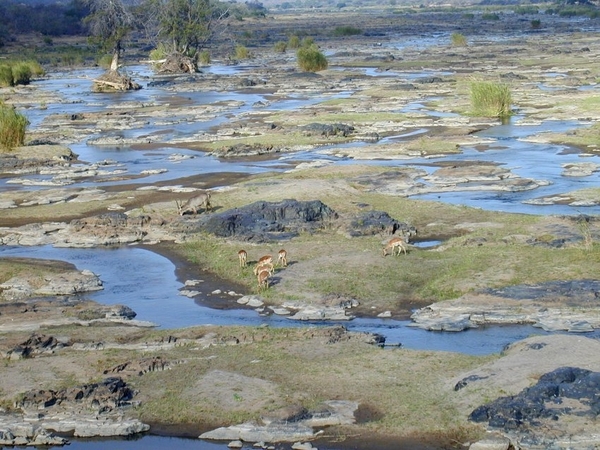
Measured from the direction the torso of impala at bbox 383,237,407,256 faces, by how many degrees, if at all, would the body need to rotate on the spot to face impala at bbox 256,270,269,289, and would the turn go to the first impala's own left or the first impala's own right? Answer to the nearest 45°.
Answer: approximately 45° to the first impala's own left

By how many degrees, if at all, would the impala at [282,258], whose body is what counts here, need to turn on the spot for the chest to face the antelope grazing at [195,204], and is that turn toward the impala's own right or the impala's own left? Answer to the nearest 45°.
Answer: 0° — it already faces it

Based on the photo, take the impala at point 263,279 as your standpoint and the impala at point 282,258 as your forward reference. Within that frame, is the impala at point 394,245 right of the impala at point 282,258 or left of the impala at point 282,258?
right

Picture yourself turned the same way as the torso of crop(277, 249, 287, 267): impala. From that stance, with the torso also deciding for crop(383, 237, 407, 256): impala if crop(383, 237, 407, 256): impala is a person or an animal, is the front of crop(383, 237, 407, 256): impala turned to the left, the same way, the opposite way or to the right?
to the left

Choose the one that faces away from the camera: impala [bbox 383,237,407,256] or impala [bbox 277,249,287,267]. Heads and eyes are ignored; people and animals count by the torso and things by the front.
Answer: impala [bbox 277,249,287,267]

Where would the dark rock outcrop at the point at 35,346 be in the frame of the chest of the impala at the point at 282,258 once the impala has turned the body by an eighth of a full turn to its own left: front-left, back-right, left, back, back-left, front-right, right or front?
left

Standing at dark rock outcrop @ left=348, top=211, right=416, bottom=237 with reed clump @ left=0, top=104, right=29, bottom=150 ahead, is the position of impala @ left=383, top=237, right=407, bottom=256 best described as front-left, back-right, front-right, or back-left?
back-left

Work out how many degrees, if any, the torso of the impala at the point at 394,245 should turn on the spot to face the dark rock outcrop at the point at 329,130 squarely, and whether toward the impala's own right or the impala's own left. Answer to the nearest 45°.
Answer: approximately 90° to the impala's own right

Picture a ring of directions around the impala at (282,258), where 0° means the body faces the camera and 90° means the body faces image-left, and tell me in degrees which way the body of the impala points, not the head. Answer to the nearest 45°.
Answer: approximately 180°

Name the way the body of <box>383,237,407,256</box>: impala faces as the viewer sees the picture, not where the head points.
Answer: to the viewer's left

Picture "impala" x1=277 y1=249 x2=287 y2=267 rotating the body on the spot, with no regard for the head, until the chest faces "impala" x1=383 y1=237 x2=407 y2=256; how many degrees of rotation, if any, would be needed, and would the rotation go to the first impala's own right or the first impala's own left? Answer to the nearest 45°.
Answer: approximately 90° to the first impala's own right

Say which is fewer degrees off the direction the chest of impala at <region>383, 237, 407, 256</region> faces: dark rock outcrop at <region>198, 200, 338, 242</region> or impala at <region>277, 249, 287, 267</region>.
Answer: the impala
